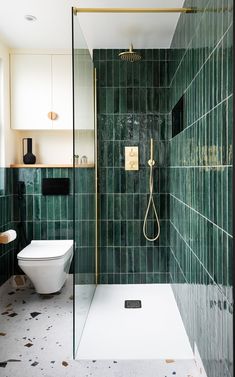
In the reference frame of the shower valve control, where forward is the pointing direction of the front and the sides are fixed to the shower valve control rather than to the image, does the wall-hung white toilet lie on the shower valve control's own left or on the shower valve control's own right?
on the shower valve control's own right

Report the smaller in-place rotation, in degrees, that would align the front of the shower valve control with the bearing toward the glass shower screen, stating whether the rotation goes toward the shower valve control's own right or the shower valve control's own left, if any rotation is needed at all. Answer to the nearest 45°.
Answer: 0° — it already faces it

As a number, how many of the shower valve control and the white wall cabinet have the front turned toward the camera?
2

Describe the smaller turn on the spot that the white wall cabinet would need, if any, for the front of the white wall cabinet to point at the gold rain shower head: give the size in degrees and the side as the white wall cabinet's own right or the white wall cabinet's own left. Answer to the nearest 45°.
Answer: approximately 45° to the white wall cabinet's own left

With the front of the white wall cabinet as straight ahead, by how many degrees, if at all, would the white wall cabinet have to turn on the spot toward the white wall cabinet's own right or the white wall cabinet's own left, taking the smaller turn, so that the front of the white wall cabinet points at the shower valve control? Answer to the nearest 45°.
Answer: approximately 45° to the white wall cabinet's own left

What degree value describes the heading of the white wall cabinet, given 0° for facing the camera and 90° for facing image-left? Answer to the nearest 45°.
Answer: approximately 0°
